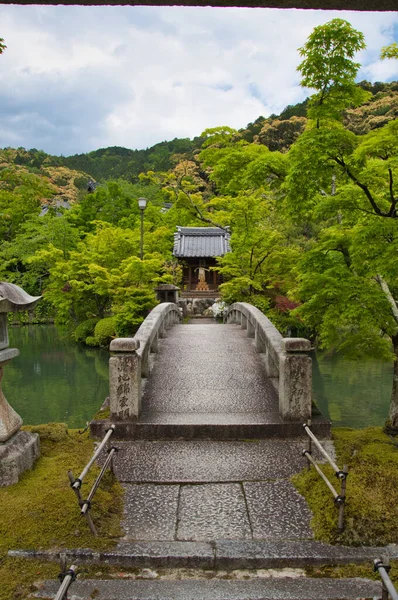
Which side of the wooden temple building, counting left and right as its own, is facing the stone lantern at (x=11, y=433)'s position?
front

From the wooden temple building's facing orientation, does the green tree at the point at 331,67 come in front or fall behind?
in front

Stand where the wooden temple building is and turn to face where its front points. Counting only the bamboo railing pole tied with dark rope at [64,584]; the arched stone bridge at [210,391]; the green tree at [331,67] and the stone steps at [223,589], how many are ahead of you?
4

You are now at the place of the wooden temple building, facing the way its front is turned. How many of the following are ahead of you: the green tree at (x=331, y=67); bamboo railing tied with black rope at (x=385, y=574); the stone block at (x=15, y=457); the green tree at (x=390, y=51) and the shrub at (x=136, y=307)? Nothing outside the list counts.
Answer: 5

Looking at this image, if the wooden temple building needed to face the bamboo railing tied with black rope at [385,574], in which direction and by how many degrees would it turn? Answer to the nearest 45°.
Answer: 0° — it already faces it

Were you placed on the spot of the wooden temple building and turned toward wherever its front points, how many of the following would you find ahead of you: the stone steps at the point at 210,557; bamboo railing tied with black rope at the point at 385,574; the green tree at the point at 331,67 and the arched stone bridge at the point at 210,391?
4

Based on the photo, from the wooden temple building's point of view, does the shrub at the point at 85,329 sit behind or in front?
in front

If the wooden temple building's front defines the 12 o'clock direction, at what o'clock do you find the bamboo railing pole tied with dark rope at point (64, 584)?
The bamboo railing pole tied with dark rope is roughly at 12 o'clock from the wooden temple building.

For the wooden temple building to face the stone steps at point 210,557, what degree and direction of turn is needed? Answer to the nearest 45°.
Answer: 0° — it already faces it

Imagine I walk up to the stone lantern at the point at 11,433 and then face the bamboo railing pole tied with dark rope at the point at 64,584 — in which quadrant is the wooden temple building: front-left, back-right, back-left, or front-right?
back-left

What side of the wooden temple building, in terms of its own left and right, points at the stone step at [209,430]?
front

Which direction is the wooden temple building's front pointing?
toward the camera

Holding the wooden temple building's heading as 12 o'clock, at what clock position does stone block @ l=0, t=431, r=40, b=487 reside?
The stone block is roughly at 12 o'clock from the wooden temple building.

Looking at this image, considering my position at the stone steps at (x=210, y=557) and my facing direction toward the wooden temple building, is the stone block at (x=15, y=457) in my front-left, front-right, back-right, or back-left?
front-left

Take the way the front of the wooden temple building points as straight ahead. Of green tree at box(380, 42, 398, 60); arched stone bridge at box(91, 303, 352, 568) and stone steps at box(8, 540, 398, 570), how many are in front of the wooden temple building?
3

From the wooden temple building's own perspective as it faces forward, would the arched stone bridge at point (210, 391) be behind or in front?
in front
